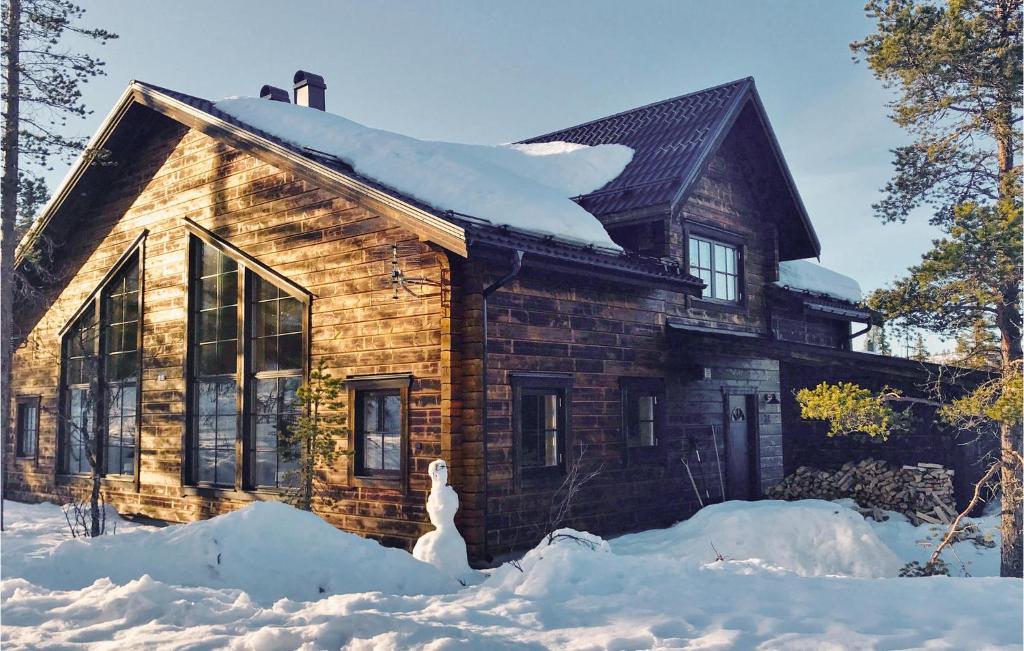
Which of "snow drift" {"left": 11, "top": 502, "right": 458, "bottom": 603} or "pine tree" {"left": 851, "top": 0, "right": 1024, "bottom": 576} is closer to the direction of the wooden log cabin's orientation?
the pine tree

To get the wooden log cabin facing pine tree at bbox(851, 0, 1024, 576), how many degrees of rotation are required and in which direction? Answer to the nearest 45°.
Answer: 0° — it already faces it

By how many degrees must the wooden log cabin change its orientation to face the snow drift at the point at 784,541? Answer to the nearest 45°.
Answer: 0° — it already faces it

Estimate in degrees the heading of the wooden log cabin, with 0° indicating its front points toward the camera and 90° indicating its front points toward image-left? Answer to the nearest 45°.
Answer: approximately 315°
